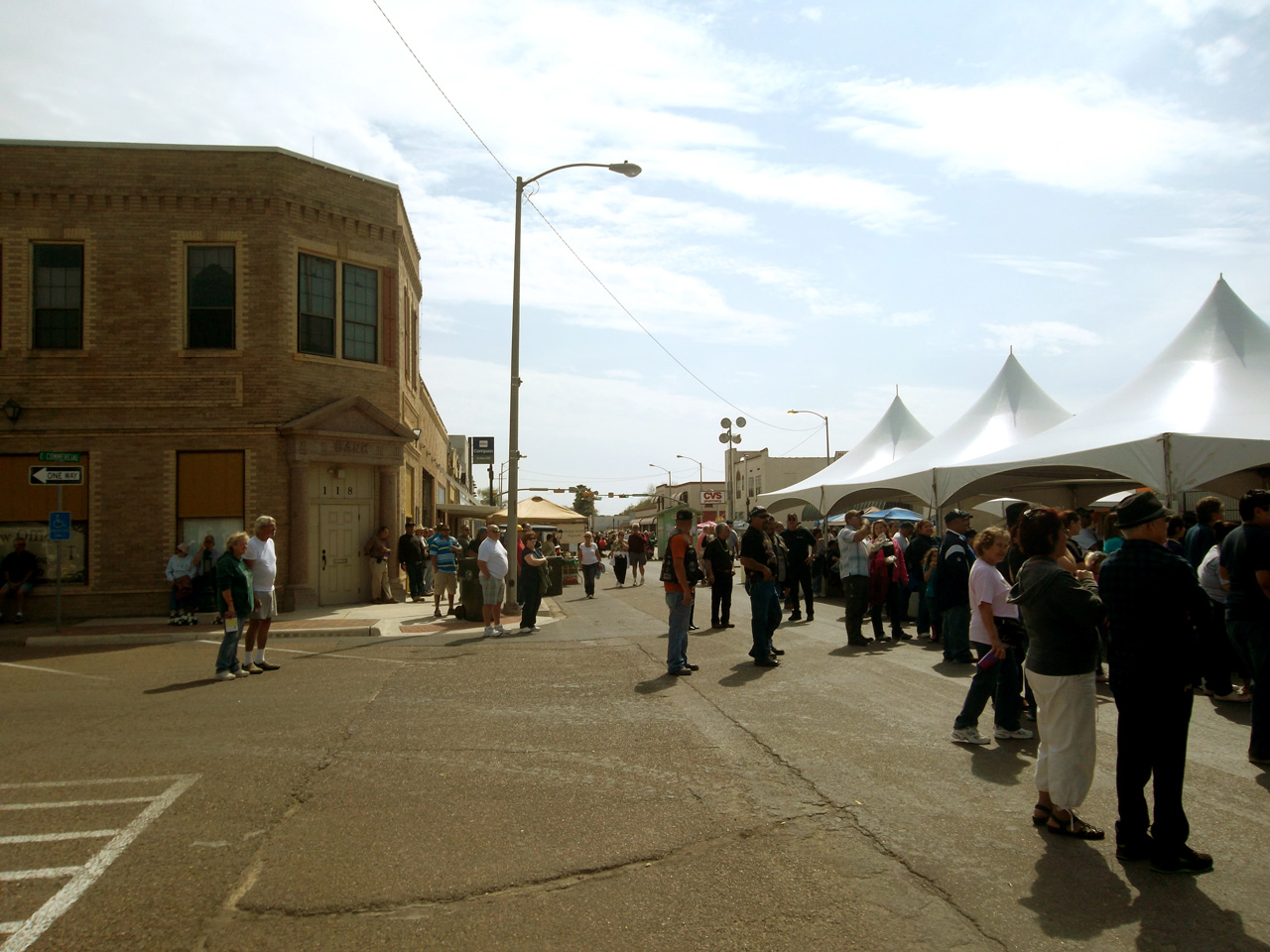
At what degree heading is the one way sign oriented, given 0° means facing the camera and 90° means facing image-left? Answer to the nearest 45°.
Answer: approximately 0°

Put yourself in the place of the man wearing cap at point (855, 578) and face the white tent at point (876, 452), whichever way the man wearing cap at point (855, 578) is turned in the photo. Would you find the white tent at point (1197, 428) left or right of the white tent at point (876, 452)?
right

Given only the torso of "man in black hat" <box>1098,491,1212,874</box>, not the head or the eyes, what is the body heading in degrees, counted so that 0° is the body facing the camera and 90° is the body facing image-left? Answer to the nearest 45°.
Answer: approximately 225°

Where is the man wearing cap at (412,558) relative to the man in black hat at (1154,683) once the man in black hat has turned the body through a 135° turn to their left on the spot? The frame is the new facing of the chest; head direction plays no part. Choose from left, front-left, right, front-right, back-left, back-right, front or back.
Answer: front-right

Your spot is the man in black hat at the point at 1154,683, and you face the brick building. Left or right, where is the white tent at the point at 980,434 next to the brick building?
right

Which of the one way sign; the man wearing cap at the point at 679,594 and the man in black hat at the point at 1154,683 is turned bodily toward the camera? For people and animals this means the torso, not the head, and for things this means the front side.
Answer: the one way sign

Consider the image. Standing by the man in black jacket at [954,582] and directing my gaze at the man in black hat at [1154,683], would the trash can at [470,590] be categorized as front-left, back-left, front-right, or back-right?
back-right

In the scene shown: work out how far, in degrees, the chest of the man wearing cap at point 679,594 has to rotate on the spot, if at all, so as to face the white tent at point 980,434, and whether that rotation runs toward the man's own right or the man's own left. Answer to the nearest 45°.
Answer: approximately 45° to the man's own left

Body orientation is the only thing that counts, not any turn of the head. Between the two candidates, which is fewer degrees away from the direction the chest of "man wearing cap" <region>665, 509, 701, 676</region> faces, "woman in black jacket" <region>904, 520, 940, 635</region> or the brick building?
the woman in black jacket
